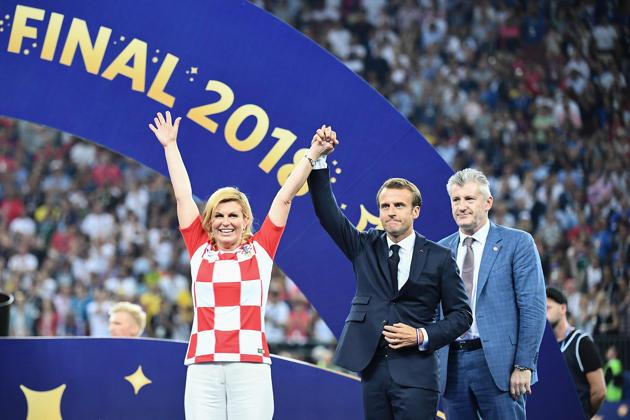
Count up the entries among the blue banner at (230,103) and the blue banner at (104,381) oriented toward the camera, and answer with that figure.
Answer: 2

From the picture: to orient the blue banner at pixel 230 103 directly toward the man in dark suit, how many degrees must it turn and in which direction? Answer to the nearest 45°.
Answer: approximately 45° to its left

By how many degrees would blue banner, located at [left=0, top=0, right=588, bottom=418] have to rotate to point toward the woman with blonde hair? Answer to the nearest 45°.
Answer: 0° — it already faces them

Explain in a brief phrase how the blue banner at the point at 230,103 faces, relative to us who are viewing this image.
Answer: facing the viewer

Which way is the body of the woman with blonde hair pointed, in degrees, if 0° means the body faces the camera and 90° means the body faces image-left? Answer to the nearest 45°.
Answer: approximately 0°

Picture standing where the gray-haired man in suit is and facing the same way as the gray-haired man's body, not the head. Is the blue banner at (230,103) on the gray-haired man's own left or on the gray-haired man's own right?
on the gray-haired man's own right

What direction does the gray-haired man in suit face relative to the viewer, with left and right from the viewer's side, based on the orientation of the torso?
facing the viewer and to the left of the viewer

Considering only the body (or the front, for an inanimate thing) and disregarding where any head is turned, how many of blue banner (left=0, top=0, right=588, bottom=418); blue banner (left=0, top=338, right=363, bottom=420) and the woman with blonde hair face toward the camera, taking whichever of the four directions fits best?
3

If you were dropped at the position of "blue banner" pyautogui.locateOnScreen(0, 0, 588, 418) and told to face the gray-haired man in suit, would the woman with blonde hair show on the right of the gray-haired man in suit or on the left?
right

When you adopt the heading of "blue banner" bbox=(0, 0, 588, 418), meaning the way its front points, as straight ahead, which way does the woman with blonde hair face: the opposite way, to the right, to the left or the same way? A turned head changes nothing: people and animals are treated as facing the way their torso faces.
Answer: the same way
